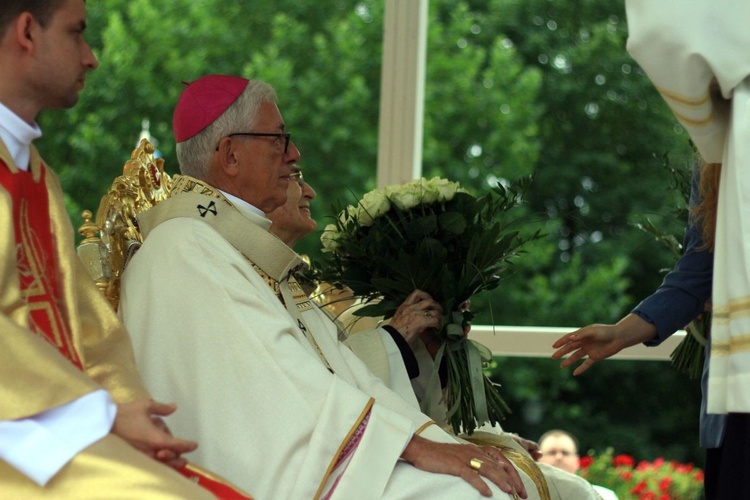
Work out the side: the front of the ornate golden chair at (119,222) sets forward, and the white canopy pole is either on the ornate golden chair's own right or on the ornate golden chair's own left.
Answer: on the ornate golden chair's own left

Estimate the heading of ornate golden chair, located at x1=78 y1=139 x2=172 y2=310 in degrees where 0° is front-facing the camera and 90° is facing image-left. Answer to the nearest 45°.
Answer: approximately 270°
